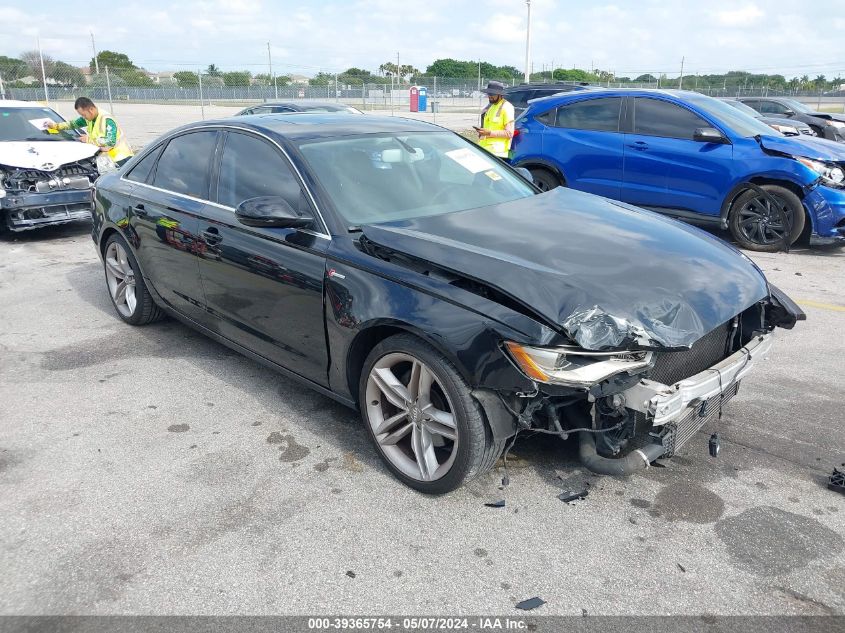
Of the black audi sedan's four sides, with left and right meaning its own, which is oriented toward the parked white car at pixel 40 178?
back

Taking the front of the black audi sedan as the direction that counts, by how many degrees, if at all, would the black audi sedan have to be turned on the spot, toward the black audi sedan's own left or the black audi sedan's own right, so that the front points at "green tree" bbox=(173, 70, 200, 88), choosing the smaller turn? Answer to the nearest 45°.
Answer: approximately 135° to the black audi sedan's own left

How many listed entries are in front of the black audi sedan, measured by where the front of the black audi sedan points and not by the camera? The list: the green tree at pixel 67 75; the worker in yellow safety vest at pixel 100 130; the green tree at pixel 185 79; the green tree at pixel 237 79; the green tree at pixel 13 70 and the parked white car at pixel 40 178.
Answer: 0

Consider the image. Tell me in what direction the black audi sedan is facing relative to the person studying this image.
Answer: facing the viewer and to the right of the viewer

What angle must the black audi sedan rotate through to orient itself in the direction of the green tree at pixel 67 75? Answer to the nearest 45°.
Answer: approximately 180°

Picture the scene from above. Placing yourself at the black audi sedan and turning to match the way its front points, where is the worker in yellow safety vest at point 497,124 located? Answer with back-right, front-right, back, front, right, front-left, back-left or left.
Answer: back-left

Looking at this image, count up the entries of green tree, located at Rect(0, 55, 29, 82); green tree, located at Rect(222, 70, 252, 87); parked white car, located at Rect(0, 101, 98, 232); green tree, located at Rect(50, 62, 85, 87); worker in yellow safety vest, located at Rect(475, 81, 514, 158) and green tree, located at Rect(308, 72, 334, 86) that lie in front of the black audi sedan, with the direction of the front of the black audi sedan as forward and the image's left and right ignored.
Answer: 0

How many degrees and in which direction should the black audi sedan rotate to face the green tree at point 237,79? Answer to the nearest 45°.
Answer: approximately 135° to its left

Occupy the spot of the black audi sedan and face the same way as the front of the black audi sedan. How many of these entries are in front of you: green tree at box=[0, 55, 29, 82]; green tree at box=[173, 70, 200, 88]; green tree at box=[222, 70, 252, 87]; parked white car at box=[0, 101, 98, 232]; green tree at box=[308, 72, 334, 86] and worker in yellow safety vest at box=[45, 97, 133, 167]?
0

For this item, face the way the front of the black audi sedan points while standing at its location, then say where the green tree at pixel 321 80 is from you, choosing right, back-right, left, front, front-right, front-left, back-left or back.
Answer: back-left

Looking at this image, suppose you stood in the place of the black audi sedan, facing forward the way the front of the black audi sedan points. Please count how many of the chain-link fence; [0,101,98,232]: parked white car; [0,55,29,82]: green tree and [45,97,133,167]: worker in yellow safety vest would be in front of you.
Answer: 0

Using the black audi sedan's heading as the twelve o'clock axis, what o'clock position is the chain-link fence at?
The chain-link fence is roughly at 7 o'clock from the black audi sedan.
